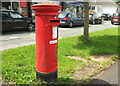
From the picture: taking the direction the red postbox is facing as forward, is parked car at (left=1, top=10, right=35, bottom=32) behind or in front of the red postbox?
behind

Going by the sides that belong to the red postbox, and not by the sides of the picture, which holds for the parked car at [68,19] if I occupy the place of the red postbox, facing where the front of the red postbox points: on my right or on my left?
on my left

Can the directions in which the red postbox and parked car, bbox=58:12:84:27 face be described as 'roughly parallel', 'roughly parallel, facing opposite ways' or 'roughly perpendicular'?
roughly perpendicular

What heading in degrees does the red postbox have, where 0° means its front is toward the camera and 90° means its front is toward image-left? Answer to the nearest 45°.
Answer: approximately 315°
